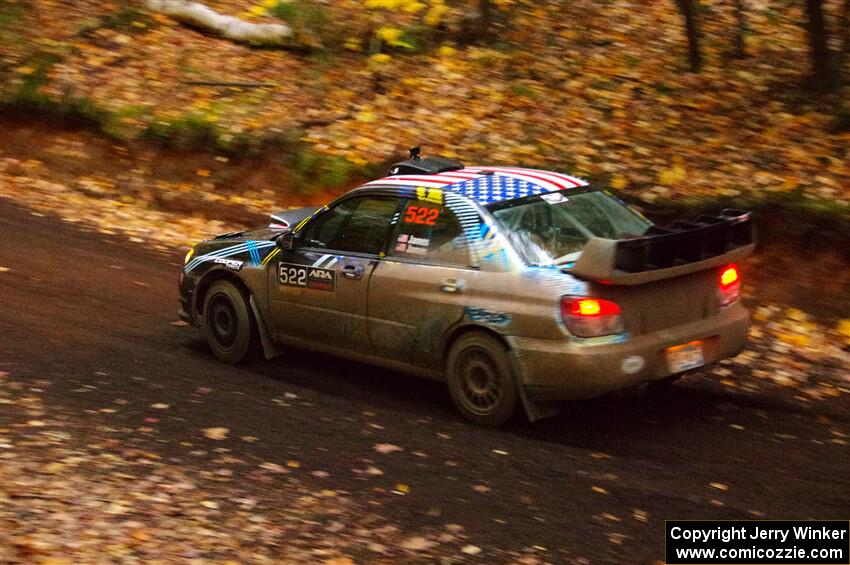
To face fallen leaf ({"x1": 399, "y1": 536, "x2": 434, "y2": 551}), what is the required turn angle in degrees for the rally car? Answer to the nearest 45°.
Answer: approximately 135° to its left

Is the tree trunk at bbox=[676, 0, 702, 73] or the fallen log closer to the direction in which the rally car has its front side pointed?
the fallen log

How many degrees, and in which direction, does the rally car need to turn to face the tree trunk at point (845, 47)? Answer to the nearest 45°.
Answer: approximately 90° to its right

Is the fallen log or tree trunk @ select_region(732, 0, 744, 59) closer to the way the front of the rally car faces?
the fallen log

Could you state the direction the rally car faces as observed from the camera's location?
facing away from the viewer and to the left of the viewer

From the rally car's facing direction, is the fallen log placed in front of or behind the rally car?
in front

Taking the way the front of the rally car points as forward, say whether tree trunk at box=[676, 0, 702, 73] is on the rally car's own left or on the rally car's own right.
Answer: on the rally car's own right

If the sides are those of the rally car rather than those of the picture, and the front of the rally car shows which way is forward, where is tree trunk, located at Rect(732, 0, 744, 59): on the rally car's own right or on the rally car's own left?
on the rally car's own right

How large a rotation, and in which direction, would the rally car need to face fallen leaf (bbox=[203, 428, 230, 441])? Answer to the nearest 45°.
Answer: approximately 45° to its left

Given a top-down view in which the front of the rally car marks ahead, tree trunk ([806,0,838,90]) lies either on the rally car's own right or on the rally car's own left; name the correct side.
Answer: on the rally car's own right
